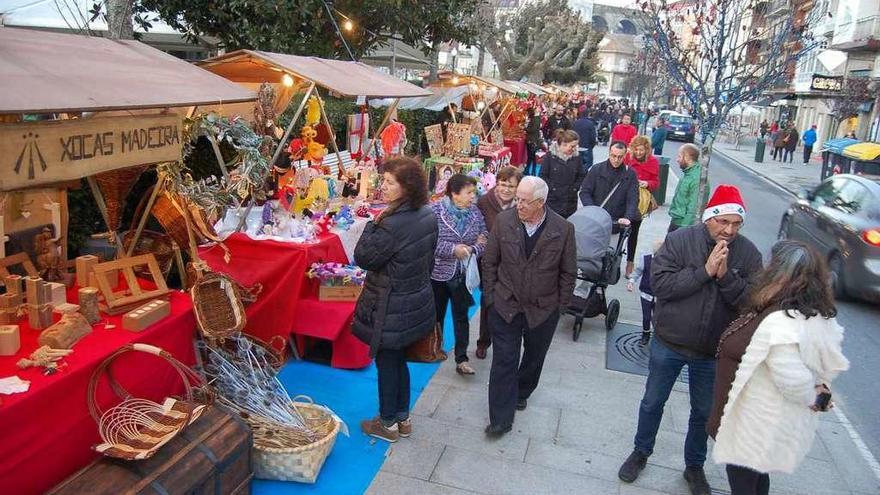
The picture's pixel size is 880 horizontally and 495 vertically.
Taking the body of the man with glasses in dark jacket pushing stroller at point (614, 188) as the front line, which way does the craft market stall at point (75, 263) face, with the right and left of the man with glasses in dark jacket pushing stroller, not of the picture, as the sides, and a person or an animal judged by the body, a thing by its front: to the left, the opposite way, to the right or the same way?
to the left

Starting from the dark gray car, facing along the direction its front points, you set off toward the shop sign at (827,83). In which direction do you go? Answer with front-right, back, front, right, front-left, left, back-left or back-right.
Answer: front-right

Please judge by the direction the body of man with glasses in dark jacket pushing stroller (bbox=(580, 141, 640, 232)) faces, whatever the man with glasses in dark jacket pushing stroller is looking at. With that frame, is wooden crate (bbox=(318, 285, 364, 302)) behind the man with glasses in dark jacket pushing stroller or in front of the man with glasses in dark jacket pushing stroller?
in front

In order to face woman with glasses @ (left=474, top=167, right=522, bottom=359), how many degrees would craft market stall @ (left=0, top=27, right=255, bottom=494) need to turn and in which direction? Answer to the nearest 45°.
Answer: approximately 45° to its left

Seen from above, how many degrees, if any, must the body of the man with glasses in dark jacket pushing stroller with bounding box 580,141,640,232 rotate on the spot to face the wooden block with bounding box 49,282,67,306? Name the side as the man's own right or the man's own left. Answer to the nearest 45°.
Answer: approximately 45° to the man's own right

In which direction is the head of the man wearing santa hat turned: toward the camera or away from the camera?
toward the camera

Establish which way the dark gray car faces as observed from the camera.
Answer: facing away from the viewer and to the left of the viewer

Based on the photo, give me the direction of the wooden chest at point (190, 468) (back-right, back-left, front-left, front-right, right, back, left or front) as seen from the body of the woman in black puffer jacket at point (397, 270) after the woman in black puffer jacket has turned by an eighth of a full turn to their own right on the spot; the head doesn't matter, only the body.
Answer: left

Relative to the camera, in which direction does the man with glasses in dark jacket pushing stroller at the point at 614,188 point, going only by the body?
toward the camera

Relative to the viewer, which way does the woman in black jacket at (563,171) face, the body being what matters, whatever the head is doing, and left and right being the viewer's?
facing the viewer

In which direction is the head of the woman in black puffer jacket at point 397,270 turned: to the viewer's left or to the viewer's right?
to the viewer's left

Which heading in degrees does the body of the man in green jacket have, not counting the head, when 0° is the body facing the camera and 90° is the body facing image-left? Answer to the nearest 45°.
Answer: approximately 90°

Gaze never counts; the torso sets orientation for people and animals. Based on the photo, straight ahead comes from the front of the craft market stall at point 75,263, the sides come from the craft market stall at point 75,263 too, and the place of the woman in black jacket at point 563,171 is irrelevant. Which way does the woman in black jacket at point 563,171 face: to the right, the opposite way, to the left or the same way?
to the right

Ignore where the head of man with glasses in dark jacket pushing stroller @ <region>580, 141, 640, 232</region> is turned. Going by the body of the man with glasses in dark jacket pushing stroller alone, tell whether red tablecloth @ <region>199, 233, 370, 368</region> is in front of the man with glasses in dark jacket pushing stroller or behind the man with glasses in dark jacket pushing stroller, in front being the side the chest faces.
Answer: in front

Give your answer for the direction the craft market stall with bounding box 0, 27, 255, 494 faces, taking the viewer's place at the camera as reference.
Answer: facing the viewer and to the right of the viewer
